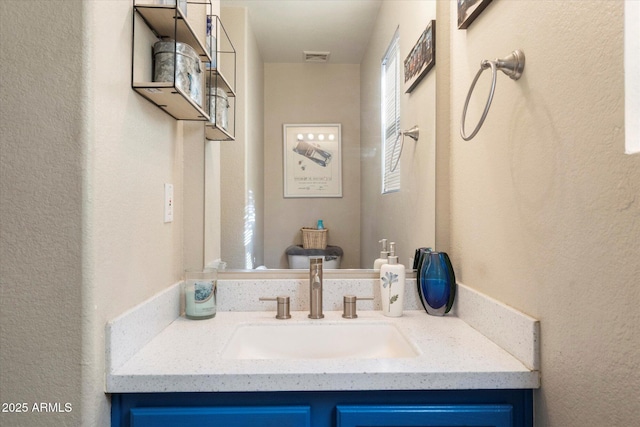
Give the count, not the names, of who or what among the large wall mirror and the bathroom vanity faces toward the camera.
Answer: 2

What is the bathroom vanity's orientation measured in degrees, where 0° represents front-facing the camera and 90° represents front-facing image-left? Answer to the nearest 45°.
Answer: approximately 0°

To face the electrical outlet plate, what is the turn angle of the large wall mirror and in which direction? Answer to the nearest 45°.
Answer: approximately 45° to its right

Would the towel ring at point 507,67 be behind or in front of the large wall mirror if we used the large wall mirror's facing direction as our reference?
in front

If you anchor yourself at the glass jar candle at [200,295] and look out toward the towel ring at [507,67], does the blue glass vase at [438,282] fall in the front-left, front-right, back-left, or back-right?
front-left

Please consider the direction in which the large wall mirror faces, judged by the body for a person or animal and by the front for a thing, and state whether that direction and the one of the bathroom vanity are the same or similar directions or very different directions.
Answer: same or similar directions

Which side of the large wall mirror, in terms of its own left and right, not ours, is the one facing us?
front

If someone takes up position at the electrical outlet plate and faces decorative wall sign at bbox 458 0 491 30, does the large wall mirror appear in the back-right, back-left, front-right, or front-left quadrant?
front-left

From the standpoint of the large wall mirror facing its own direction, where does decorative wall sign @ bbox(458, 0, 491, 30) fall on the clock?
The decorative wall sign is roughly at 10 o'clock from the large wall mirror.
